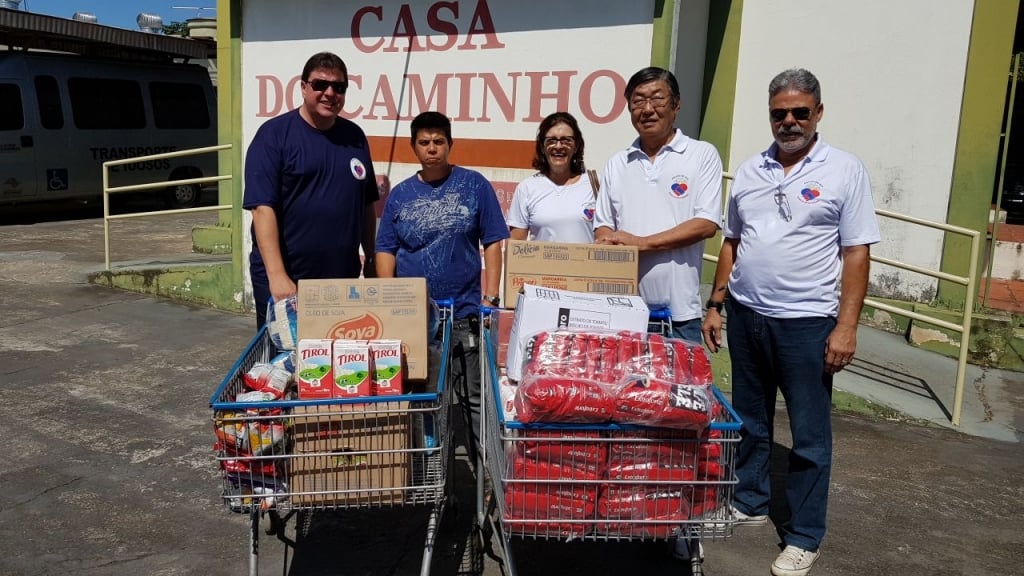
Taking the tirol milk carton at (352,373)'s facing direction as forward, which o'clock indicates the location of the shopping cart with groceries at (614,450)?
The shopping cart with groceries is roughly at 10 o'clock from the tirol milk carton.

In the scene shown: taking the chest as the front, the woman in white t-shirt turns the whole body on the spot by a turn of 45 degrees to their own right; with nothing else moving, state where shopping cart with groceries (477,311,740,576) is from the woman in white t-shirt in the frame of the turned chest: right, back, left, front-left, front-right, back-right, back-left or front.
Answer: front-left

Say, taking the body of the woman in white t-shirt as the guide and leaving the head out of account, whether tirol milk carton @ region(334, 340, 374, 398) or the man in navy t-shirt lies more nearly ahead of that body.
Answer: the tirol milk carton

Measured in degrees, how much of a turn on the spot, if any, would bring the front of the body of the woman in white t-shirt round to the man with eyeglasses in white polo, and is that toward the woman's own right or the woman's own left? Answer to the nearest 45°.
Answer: approximately 45° to the woman's own left

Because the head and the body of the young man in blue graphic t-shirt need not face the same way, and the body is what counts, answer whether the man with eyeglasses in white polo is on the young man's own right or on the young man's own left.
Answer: on the young man's own left

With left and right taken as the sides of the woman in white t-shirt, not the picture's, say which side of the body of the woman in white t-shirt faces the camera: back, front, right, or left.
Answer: front

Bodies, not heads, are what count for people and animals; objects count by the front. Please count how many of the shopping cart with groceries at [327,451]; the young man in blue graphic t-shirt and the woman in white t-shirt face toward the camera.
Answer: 3

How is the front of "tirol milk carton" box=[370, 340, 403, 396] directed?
toward the camera

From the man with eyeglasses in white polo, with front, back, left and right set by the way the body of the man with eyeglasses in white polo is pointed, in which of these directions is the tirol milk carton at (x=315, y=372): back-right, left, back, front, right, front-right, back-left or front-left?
front

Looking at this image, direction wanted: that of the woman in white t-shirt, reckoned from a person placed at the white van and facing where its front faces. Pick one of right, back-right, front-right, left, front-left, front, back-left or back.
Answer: left

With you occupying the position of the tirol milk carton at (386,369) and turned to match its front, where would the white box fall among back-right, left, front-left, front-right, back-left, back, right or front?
left

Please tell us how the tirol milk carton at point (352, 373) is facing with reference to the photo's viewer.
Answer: facing the viewer

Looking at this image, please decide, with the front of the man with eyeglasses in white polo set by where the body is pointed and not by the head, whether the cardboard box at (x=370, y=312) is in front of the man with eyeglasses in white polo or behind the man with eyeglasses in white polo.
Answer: in front

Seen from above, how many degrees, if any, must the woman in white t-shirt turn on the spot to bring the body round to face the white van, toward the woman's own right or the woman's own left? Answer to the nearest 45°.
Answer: approximately 135° to the woman's own right
